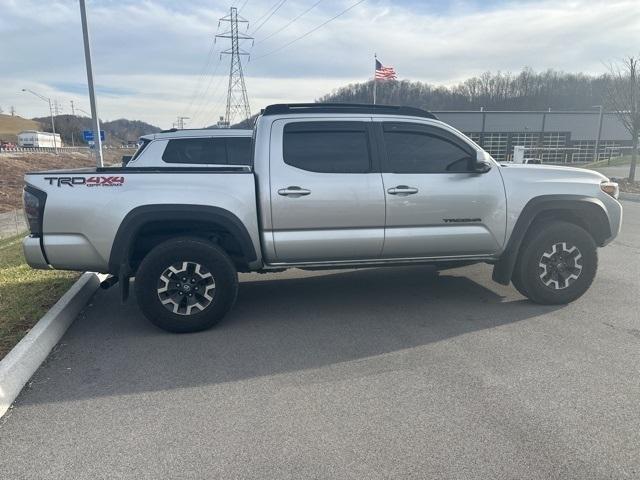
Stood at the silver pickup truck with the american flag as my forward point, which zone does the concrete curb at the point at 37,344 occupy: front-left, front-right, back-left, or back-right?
back-left

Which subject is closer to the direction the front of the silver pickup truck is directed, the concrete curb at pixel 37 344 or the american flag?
the american flag

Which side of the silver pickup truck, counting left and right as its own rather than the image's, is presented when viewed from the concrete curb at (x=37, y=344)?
back

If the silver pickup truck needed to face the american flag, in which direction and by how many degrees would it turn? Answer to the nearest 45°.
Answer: approximately 90° to its left

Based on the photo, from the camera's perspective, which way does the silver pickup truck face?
to the viewer's right

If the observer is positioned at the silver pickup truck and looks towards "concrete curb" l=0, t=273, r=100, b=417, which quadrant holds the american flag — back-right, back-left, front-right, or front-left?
back-right
